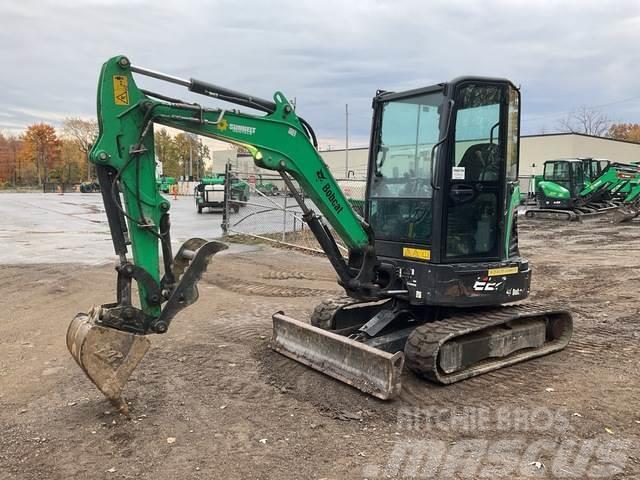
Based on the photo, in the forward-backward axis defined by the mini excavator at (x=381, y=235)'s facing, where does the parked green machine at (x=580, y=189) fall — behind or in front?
behind

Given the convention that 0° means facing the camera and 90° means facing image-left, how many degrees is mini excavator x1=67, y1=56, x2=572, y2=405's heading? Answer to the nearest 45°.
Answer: approximately 45°

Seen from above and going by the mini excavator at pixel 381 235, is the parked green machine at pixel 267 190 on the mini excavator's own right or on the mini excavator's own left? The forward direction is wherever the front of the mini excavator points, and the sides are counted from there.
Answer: on the mini excavator's own right

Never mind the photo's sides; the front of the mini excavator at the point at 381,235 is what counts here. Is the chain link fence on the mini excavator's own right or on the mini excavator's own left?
on the mini excavator's own right
